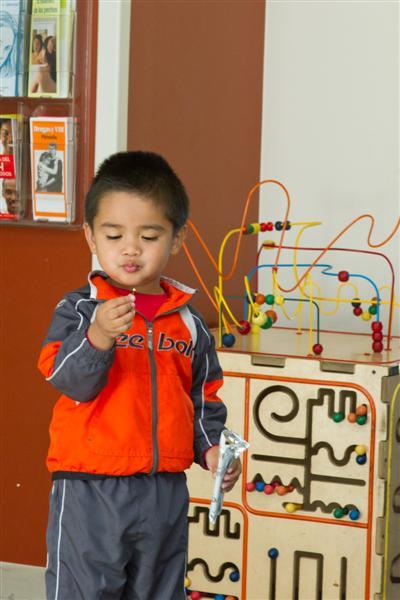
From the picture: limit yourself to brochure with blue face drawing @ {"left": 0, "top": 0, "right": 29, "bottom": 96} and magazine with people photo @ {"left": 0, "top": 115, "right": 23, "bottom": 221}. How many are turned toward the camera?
2

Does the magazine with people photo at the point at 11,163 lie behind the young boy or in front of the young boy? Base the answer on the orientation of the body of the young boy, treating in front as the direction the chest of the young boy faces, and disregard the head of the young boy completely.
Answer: behind

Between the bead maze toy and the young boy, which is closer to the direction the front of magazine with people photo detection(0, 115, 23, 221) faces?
the young boy
